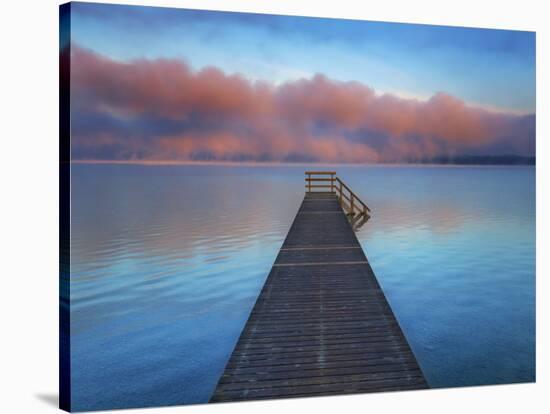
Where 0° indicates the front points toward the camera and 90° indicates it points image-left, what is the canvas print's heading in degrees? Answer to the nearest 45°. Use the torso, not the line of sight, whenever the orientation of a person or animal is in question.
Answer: approximately 315°
